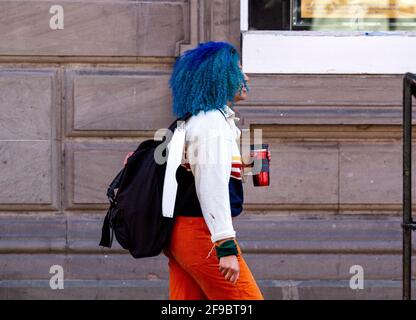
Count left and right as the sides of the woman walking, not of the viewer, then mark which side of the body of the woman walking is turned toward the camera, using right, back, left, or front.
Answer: right

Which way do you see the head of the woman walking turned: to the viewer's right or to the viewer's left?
to the viewer's right
